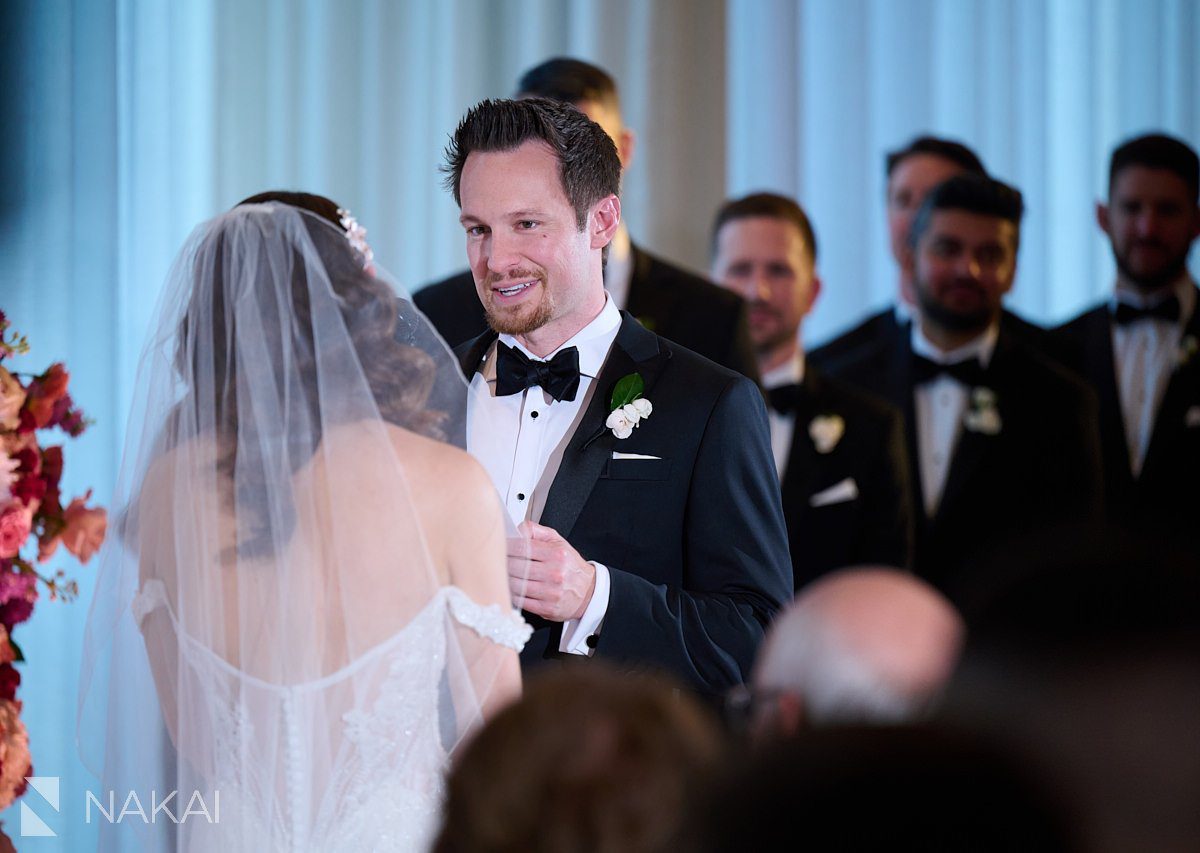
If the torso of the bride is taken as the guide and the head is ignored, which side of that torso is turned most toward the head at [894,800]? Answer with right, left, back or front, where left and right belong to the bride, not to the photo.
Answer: back

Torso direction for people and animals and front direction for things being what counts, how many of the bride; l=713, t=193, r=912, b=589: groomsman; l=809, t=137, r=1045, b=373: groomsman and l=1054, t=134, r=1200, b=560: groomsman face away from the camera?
1

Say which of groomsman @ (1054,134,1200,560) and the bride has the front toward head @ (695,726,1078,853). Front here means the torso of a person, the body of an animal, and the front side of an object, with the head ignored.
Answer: the groomsman

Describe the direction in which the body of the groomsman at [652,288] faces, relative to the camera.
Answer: toward the camera

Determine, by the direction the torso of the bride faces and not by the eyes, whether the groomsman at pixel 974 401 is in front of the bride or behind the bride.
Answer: in front

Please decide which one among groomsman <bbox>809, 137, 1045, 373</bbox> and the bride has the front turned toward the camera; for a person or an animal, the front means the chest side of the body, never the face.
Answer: the groomsman

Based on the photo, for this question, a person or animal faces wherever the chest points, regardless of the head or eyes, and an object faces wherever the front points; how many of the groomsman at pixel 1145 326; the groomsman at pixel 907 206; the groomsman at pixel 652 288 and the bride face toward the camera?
3

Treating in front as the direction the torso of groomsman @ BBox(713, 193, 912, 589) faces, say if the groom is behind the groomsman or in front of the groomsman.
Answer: in front

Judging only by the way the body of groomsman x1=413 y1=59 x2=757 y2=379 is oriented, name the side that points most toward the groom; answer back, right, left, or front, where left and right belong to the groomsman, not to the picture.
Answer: front

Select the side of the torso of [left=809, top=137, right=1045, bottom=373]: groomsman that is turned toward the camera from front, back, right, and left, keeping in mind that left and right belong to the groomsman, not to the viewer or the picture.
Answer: front

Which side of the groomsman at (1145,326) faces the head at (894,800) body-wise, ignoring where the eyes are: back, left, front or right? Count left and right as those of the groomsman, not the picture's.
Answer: front

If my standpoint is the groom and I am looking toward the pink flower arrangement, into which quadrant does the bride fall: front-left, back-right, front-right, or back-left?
front-left

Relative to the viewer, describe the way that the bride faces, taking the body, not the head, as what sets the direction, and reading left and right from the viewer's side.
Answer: facing away from the viewer

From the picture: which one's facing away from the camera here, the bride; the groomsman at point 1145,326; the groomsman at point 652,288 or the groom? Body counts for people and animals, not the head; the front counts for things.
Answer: the bride

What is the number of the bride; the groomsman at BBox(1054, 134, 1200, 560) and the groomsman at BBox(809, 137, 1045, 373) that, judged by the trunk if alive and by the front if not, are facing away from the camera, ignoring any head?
1

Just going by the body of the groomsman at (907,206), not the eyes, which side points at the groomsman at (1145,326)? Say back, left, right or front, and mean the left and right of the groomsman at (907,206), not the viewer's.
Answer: left

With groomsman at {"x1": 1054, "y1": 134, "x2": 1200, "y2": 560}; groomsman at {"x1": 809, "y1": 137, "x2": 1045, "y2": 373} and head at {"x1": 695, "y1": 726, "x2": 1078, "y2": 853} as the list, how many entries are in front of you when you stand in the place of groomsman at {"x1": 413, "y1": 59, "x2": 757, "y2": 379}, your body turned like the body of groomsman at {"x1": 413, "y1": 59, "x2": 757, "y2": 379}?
1

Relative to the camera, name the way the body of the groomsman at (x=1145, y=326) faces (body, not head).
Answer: toward the camera

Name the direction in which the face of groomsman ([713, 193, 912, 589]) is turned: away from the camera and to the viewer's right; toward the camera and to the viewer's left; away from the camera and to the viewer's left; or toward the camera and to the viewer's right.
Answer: toward the camera and to the viewer's left
